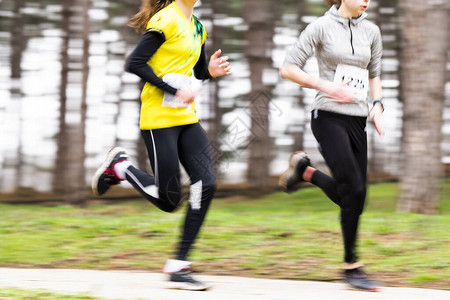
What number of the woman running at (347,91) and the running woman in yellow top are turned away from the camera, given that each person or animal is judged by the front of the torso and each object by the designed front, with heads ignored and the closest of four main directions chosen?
0

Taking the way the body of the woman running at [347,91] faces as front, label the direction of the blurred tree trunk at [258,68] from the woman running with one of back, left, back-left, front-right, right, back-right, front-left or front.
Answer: back-left

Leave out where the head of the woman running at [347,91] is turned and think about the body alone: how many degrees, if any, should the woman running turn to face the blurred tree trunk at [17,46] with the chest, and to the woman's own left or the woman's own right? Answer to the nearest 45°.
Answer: approximately 180°

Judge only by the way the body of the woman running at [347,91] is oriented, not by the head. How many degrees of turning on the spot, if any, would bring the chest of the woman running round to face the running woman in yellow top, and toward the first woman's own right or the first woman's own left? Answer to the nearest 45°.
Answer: approximately 135° to the first woman's own right

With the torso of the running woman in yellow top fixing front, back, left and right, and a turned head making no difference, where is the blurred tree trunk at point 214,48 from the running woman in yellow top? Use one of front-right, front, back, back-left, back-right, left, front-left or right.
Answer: back-left

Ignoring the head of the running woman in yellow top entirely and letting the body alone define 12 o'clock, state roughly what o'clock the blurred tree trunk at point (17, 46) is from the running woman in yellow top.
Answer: The blurred tree trunk is roughly at 7 o'clock from the running woman in yellow top.

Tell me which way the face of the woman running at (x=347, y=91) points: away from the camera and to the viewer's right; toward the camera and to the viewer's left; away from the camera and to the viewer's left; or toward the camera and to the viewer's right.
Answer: toward the camera and to the viewer's right

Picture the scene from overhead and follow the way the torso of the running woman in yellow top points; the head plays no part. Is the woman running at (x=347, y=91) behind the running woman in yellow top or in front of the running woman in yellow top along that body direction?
in front

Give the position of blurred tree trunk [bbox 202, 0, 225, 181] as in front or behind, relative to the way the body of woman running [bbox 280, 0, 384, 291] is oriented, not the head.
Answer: behind

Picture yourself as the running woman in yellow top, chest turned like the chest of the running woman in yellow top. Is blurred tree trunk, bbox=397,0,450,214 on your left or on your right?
on your left

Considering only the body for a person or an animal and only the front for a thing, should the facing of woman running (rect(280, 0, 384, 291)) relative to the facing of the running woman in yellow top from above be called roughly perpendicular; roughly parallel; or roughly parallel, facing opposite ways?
roughly parallel

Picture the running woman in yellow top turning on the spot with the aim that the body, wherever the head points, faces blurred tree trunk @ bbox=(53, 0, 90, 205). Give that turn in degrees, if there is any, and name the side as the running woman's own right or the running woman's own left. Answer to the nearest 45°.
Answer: approximately 135° to the running woman's own left

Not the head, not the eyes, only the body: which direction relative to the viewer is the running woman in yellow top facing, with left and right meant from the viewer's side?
facing the viewer and to the right of the viewer
